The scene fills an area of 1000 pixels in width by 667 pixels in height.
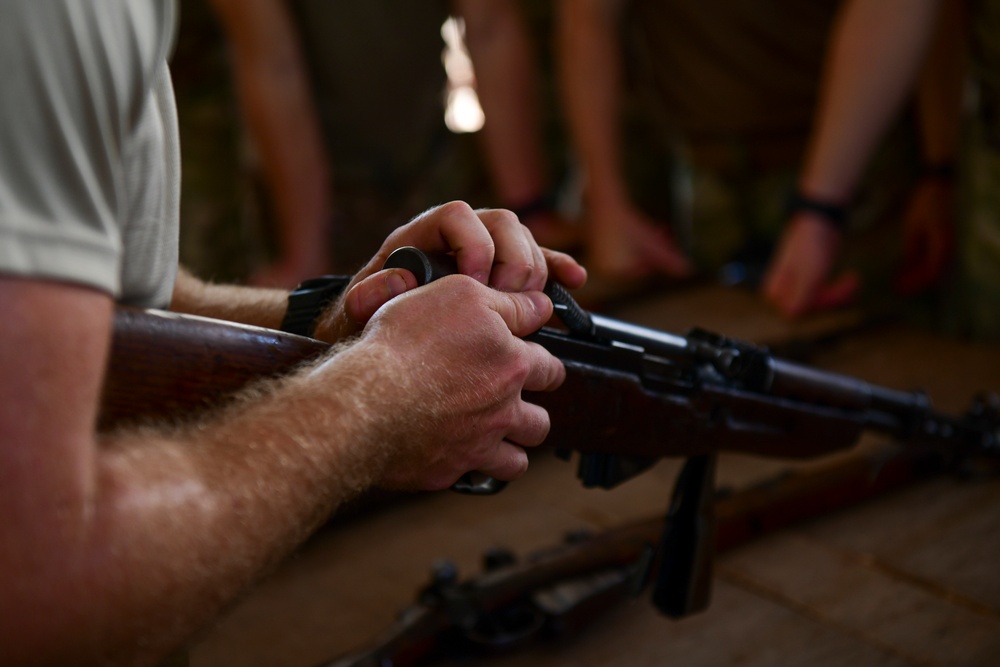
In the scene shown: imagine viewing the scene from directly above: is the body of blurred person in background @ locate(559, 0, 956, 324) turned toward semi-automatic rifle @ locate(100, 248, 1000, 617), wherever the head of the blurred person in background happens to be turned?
yes

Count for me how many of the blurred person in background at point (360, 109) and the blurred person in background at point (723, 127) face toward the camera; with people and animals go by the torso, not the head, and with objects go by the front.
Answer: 2

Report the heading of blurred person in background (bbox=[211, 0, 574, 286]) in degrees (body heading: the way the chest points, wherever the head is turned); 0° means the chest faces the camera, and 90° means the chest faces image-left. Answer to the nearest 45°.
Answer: approximately 0°

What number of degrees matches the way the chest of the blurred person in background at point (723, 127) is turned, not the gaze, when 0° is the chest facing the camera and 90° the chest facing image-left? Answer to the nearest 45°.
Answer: approximately 0°

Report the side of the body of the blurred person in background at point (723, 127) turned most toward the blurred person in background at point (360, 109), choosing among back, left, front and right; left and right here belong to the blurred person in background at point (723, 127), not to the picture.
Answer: right

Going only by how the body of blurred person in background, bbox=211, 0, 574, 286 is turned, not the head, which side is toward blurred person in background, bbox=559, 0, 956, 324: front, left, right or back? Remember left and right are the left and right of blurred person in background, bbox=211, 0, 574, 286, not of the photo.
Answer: left

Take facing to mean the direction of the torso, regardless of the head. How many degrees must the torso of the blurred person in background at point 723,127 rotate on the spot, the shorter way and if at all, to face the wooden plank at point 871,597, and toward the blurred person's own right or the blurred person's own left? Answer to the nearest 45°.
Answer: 0° — they already face it

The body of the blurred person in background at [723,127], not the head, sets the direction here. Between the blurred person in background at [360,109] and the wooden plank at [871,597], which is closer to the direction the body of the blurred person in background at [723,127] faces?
the wooden plank
